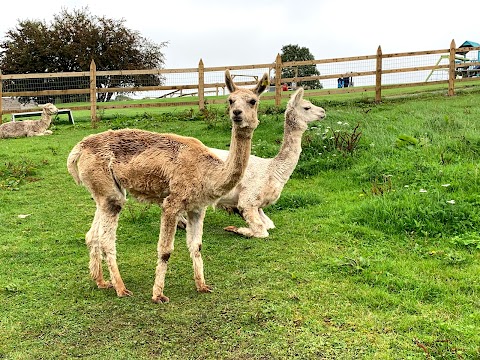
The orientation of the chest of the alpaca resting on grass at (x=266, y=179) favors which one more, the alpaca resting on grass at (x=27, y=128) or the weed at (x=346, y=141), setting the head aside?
the weed

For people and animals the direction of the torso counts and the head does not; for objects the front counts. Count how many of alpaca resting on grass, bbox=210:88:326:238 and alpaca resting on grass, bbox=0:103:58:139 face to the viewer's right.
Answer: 2

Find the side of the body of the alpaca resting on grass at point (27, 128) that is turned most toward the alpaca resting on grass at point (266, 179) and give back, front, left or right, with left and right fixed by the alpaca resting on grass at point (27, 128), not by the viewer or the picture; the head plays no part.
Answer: right

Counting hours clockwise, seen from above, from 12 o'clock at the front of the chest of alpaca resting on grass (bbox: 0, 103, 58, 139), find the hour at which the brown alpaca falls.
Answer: The brown alpaca is roughly at 3 o'clock from the alpaca resting on grass.

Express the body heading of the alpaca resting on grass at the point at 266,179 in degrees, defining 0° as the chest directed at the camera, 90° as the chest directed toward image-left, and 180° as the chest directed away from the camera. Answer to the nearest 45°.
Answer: approximately 270°

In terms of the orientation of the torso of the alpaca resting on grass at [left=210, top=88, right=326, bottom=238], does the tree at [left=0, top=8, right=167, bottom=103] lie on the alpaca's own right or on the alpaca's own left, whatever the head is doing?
on the alpaca's own left

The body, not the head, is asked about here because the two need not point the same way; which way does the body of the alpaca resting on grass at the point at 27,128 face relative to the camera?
to the viewer's right

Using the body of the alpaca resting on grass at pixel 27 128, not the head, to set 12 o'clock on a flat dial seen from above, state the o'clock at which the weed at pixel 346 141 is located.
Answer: The weed is roughly at 2 o'clock from the alpaca resting on grass.

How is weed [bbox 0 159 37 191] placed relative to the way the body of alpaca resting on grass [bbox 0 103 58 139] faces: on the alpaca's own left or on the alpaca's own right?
on the alpaca's own right
